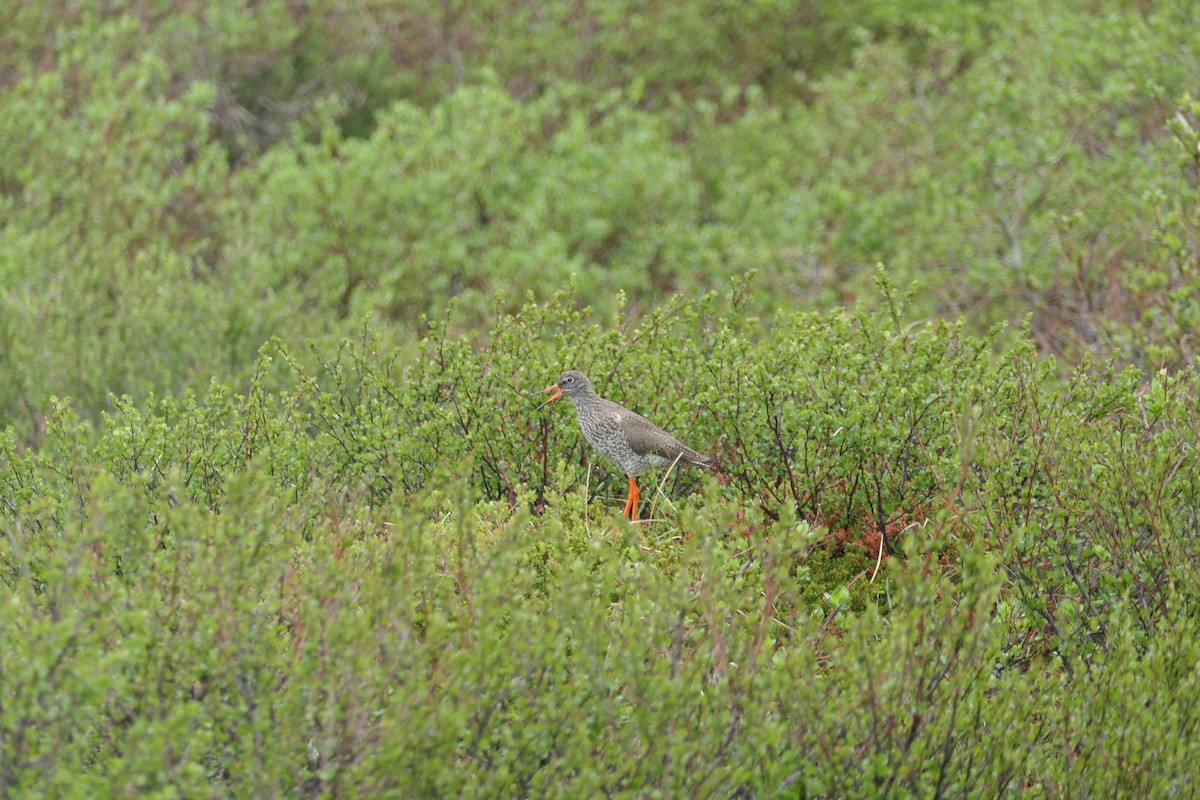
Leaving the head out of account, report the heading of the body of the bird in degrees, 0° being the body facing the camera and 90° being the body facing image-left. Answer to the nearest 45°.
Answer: approximately 90°
